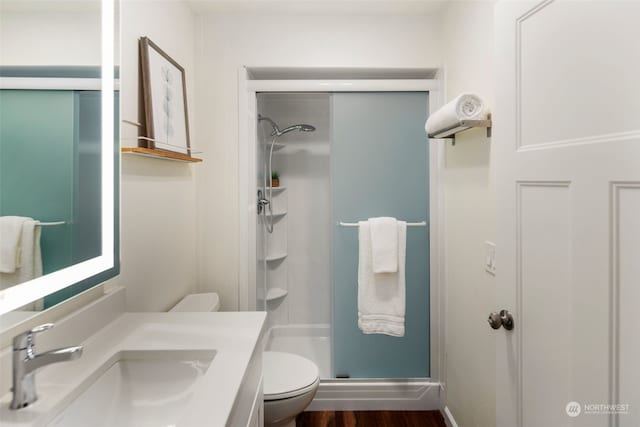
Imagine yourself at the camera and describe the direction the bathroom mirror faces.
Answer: facing the viewer and to the right of the viewer

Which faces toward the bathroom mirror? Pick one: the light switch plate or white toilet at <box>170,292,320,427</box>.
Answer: the light switch plate

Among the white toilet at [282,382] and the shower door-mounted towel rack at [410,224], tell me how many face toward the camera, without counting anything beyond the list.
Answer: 1

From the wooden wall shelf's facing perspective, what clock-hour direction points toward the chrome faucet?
The chrome faucet is roughly at 2 o'clock from the wooden wall shelf.

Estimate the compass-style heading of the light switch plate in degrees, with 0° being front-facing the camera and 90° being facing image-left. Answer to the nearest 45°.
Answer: approximately 45°

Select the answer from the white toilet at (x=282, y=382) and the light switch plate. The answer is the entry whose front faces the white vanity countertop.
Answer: the light switch plate

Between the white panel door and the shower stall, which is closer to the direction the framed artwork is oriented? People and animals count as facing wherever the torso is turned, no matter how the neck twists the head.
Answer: the white panel door

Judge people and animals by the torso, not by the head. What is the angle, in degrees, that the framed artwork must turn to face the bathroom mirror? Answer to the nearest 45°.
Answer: approximately 45° to its right

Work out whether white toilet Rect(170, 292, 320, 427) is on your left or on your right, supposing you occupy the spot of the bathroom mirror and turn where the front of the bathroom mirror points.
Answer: on your left

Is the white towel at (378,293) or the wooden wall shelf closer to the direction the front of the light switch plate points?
the wooden wall shelf

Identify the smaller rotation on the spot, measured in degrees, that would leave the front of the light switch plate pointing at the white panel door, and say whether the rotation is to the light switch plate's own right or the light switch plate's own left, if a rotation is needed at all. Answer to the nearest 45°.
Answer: approximately 45° to the light switch plate's own left
